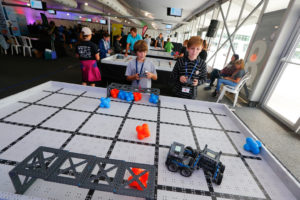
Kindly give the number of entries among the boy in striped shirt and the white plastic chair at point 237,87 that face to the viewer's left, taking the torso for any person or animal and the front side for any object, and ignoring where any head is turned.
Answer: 1

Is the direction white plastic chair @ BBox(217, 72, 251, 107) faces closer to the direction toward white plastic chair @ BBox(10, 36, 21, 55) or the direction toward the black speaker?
the white plastic chair

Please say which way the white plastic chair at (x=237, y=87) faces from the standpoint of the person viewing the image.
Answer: facing to the left of the viewer

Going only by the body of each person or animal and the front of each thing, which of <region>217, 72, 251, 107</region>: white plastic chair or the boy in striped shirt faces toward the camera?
the boy in striped shirt

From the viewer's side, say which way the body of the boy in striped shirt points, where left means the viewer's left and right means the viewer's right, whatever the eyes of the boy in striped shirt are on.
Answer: facing the viewer

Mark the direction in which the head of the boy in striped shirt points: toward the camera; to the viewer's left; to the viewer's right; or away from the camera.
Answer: toward the camera

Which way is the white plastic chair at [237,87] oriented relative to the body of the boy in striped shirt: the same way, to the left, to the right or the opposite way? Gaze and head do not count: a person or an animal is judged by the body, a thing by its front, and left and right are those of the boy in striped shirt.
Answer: to the right

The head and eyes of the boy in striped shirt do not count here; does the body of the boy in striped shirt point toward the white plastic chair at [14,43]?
no

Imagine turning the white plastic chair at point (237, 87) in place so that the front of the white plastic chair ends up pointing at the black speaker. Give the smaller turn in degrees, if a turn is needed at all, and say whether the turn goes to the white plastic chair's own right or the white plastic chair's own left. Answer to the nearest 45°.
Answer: approximately 45° to the white plastic chair's own right

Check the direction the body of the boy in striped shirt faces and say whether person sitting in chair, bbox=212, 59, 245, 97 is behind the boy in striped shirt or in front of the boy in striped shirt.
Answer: behind

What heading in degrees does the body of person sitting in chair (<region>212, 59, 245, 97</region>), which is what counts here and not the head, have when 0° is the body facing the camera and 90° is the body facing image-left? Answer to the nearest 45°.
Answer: approximately 90°

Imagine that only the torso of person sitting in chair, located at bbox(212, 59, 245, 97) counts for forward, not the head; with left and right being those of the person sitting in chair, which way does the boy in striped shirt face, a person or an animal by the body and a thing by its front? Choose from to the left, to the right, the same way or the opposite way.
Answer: to the left
